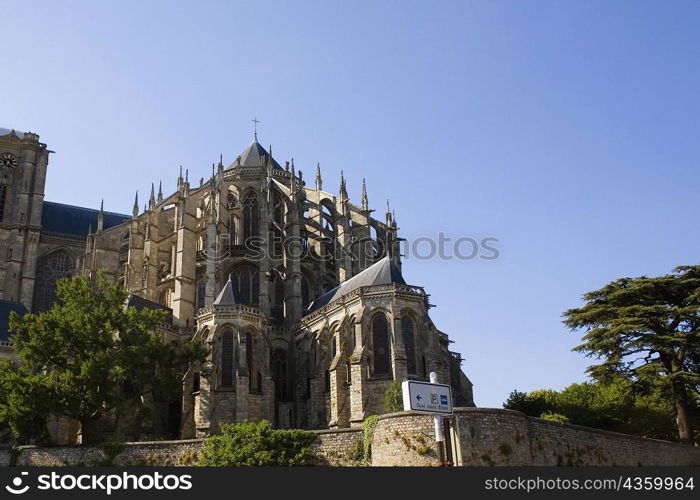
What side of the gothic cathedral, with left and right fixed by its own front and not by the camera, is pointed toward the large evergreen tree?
back

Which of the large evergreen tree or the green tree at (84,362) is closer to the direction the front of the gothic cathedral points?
the green tree

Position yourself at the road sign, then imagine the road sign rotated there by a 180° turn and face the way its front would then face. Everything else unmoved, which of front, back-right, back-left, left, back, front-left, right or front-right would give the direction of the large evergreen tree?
right

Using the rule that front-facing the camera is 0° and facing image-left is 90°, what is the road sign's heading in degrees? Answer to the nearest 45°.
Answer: approximately 315°

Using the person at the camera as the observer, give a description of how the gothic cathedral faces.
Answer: facing away from the viewer and to the left of the viewer

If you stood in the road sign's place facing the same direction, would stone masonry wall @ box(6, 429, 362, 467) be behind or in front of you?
behind

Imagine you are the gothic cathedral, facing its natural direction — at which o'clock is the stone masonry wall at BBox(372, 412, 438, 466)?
The stone masonry wall is roughly at 7 o'clock from the gothic cathedral.
